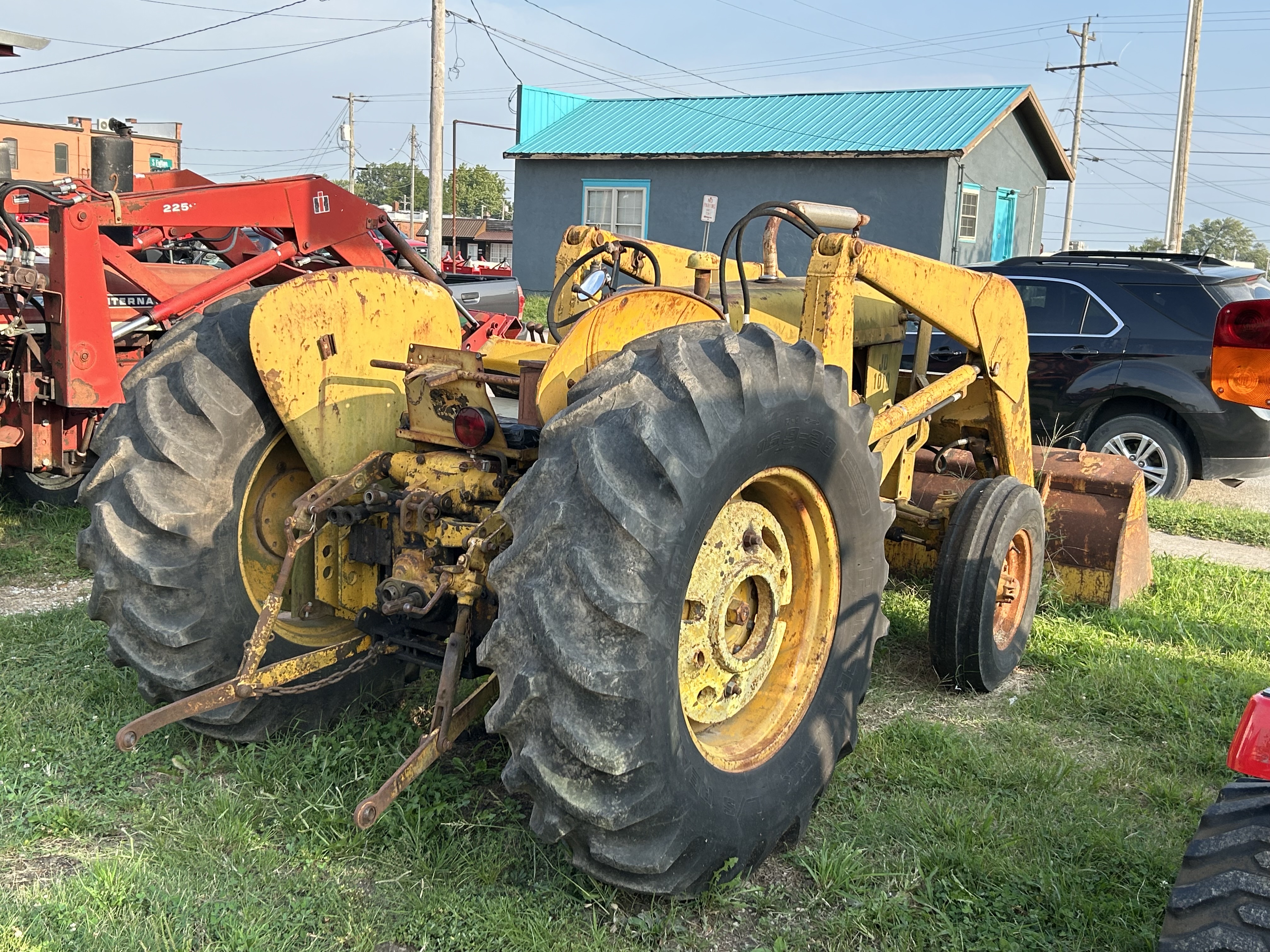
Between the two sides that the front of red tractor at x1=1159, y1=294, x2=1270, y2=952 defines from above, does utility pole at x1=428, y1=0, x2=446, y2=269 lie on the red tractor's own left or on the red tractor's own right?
on the red tractor's own left

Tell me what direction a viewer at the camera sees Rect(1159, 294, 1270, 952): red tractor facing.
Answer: facing away from the viewer and to the right of the viewer

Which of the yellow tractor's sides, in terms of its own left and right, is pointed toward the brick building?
left

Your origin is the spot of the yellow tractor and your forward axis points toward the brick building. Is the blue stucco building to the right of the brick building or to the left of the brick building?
right

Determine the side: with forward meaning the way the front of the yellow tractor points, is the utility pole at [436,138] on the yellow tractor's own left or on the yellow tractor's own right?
on the yellow tractor's own left

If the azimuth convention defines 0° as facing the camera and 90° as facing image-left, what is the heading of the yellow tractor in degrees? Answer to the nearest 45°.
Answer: approximately 225°

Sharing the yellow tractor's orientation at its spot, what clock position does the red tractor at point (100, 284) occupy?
The red tractor is roughly at 9 o'clock from the yellow tractor.
